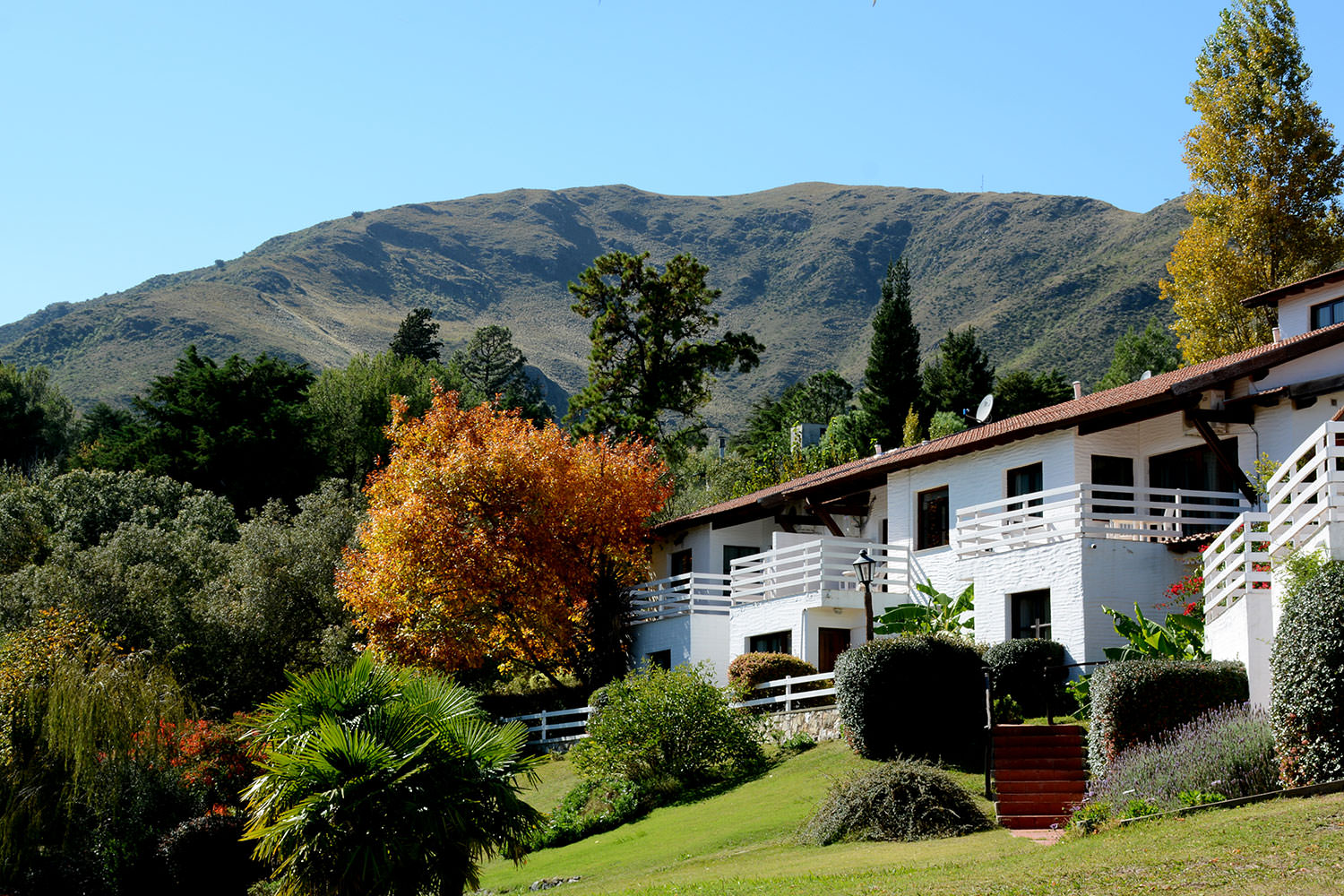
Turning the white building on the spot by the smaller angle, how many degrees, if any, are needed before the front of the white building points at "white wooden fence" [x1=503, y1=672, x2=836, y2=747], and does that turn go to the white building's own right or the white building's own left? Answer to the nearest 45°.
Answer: approximately 45° to the white building's own right

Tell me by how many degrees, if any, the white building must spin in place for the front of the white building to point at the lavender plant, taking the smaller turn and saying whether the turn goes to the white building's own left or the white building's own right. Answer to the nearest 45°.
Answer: approximately 45° to the white building's own left

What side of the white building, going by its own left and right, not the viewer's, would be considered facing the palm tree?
front

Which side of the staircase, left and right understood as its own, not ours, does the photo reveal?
front

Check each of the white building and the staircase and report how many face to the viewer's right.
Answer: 0

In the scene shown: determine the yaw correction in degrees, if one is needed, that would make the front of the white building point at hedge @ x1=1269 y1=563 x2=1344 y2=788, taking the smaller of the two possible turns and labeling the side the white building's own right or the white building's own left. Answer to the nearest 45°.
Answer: approximately 45° to the white building's own left

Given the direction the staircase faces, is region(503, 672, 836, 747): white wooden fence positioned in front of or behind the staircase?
behind

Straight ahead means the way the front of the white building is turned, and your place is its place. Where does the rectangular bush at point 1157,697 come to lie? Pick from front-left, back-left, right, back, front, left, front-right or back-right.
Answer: front-left

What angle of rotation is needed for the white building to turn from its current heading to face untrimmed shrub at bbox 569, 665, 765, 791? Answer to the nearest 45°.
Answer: approximately 45° to its right

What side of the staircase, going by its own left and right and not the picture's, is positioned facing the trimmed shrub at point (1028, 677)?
back

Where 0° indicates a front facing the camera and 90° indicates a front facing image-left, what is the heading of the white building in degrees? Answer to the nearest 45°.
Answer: approximately 45°

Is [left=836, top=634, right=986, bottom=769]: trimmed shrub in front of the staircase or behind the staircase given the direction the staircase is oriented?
behind

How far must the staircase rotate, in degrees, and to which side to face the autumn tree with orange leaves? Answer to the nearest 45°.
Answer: approximately 135° to its right

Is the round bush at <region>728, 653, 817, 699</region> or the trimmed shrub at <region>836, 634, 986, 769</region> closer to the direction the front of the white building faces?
the trimmed shrub
